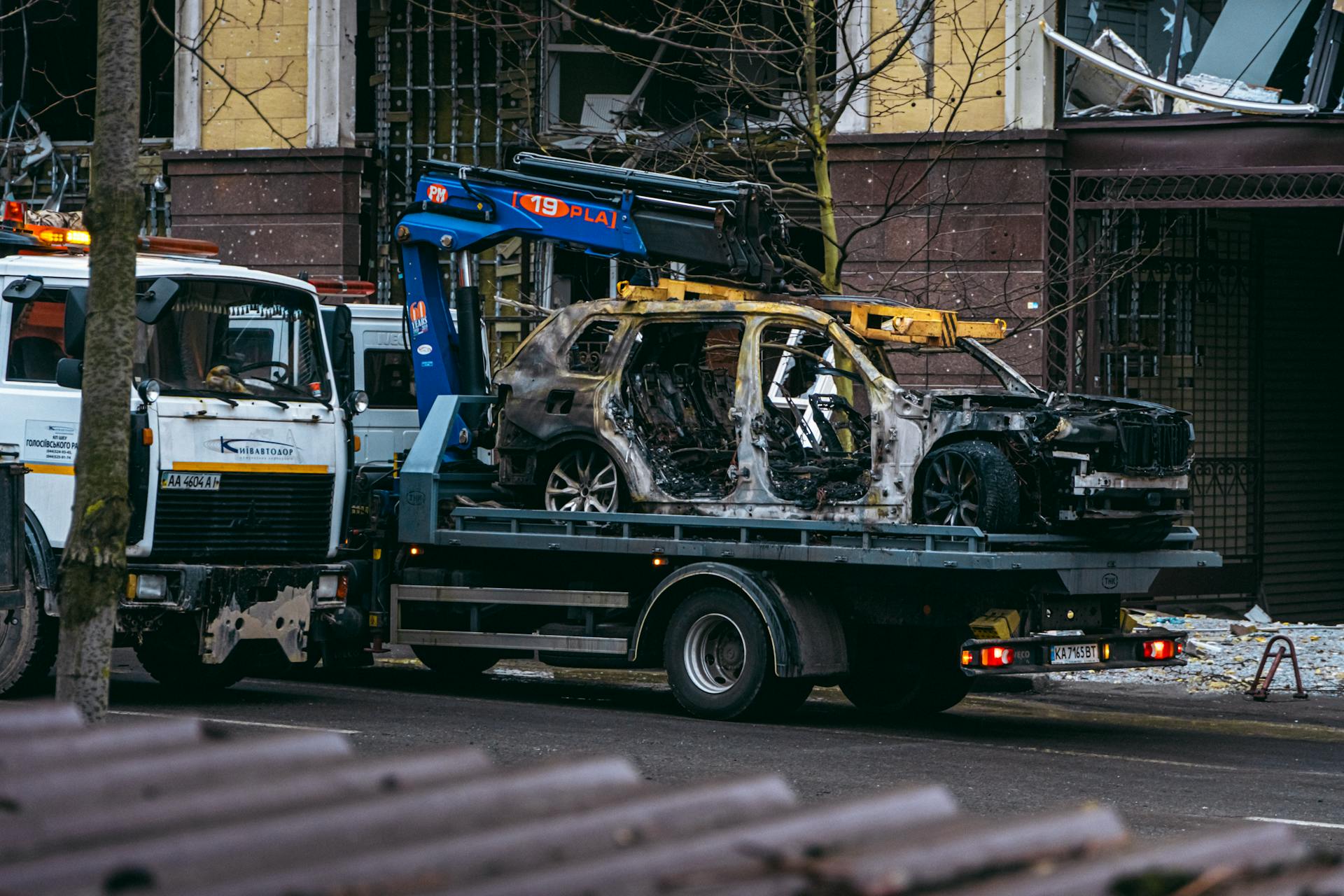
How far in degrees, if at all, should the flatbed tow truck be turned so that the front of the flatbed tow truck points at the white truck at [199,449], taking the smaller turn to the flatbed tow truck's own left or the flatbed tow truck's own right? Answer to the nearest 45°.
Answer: approximately 45° to the flatbed tow truck's own left

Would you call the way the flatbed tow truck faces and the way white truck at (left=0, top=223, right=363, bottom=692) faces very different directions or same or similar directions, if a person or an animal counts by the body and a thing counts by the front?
very different directions

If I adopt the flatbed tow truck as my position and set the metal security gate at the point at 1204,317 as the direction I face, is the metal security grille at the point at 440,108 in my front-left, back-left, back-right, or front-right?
front-left

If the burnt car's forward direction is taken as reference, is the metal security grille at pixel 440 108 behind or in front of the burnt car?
behind

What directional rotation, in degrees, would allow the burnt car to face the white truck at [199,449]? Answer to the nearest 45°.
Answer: approximately 135° to its right

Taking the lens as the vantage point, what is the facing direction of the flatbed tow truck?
facing away from the viewer and to the left of the viewer

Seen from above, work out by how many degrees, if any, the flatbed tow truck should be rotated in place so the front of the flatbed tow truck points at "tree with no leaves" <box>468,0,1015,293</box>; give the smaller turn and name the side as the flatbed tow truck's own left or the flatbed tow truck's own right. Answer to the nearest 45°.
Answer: approximately 45° to the flatbed tow truck's own right

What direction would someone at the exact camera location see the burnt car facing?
facing the viewer and to the right of the viewer

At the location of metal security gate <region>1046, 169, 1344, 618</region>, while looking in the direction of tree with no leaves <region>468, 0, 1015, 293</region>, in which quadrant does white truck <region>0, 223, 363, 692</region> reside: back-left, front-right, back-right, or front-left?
front-left
